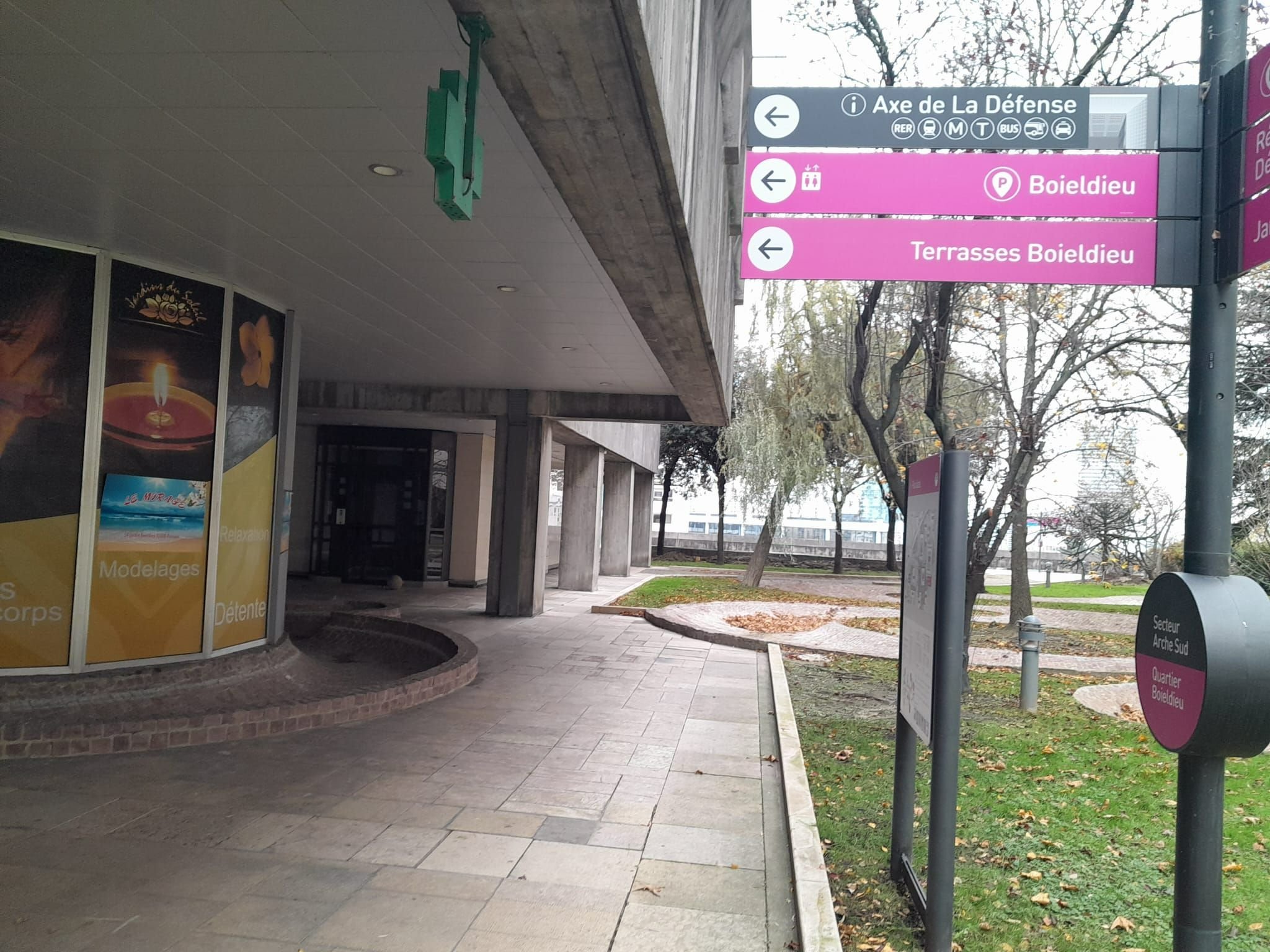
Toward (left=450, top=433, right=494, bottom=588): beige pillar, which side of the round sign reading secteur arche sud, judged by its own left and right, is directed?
right

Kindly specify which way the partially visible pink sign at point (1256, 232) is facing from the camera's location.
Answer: facing the viewer and to the left of the viewer

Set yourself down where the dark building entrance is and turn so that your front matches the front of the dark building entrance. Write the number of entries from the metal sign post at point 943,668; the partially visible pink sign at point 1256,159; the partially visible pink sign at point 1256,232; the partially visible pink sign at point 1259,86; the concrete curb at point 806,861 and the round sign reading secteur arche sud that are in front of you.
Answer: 6

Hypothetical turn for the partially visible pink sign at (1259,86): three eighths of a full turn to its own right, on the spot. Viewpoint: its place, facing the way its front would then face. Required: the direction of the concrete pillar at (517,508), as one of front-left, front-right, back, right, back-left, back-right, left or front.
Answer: front-left

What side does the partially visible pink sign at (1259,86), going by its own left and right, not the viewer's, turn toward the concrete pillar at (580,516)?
right

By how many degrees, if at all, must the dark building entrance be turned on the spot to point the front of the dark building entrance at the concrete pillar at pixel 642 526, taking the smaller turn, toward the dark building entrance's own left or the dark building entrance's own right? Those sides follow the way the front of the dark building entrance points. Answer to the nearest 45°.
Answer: approximately 135° to the dark building entrance's own left

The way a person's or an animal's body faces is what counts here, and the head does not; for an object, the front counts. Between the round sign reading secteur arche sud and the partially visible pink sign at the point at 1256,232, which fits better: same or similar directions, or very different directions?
same or similar directions

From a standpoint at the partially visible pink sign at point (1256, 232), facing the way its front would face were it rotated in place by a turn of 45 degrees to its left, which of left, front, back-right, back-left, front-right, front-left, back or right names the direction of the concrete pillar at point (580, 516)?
back-right

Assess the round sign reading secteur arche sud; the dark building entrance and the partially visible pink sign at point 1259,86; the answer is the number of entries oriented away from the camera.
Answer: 0

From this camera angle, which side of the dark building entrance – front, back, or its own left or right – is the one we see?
front

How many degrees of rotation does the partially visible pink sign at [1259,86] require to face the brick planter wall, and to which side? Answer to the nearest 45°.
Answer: approximately 45° to its right

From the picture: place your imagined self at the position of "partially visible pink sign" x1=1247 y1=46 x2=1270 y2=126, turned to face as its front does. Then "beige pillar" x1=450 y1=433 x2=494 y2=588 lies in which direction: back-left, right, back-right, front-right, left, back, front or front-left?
right
